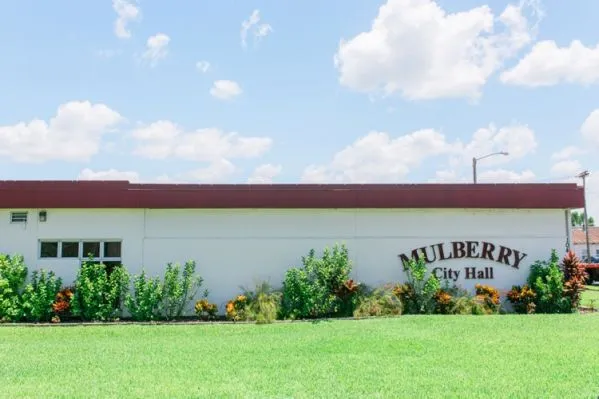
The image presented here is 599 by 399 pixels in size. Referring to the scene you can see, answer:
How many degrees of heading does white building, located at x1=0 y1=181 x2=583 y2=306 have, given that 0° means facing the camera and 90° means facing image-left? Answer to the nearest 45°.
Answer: approximately 0°

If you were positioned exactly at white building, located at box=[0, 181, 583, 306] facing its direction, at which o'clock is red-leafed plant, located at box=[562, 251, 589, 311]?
The red-leafed plant is roughly at 9 o'clock from the white building.

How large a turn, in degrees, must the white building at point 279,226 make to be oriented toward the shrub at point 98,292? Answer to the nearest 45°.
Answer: approximately 90° to its right

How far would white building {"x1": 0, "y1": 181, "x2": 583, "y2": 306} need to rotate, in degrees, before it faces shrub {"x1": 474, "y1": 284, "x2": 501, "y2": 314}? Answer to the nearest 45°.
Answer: approximately 90° to its left
